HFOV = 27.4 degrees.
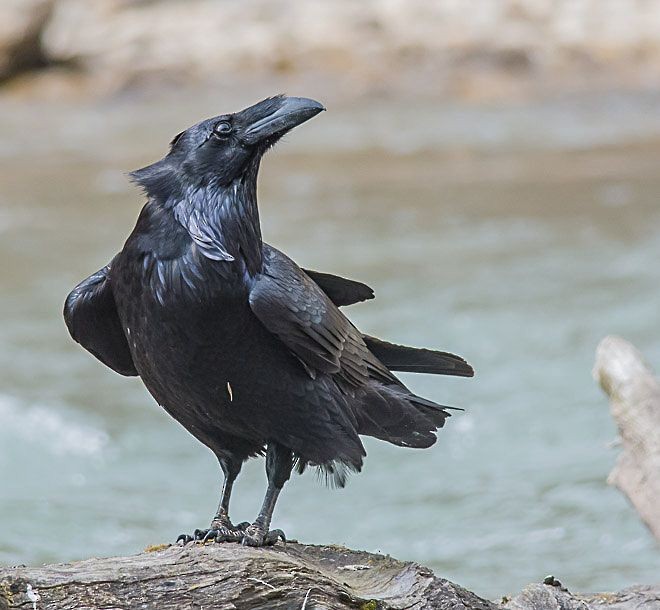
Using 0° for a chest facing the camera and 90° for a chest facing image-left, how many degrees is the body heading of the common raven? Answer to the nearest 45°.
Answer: approximately 45°

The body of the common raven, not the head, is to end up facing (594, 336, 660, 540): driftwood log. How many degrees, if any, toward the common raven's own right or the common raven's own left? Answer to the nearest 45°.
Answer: approximately 180°
